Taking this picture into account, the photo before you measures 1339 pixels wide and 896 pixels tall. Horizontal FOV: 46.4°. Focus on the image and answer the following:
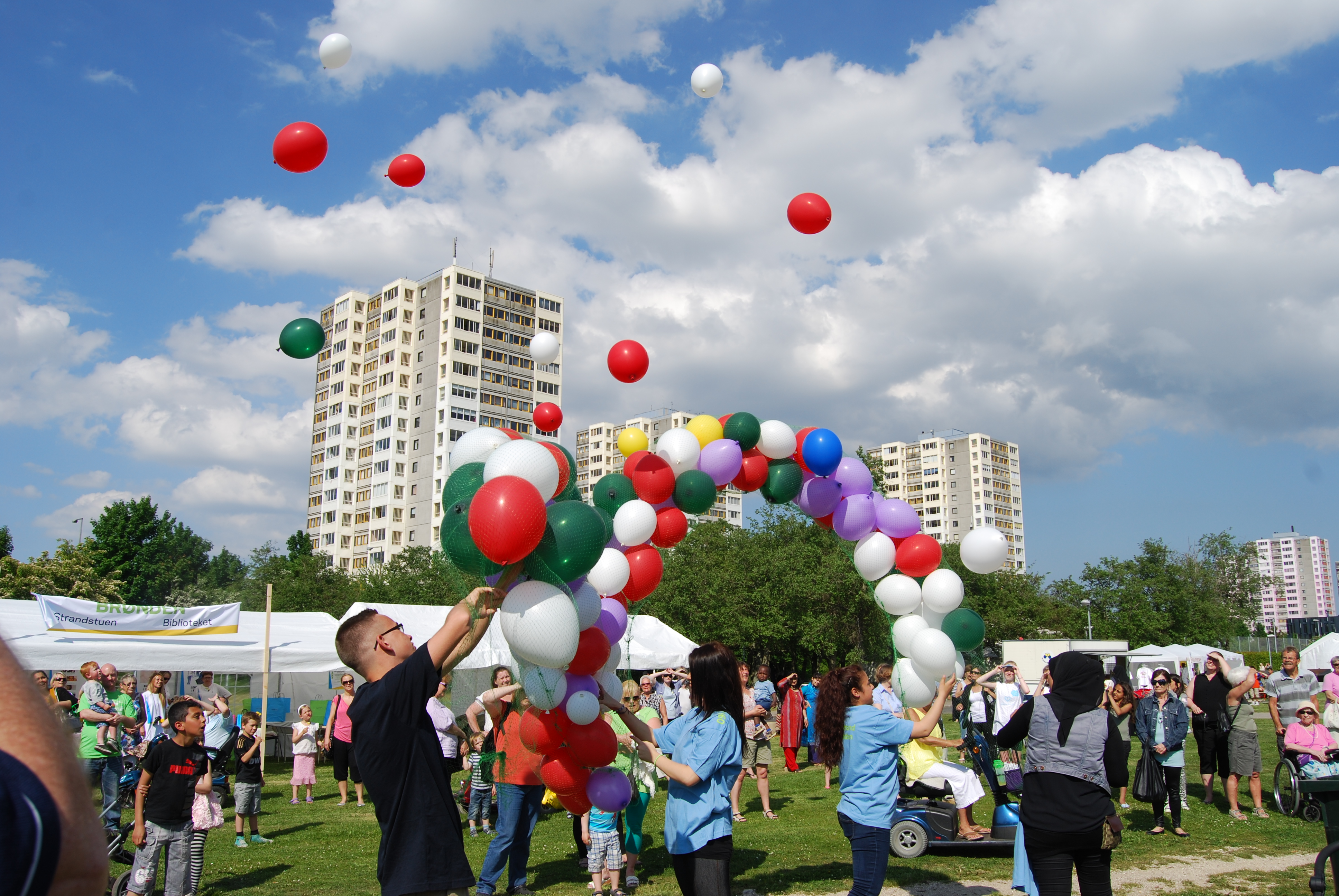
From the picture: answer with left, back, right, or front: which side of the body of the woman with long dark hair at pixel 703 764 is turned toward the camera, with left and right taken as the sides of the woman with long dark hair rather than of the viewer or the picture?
left

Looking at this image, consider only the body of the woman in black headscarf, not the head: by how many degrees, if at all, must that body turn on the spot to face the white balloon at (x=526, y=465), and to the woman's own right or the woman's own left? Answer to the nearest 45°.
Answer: approximately 90° to the woman's own left

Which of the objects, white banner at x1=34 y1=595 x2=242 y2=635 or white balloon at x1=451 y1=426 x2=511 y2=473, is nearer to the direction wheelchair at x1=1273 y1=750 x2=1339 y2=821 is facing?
the white balloon

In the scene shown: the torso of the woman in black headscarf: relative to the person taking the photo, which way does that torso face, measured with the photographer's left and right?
facing away from the viewer

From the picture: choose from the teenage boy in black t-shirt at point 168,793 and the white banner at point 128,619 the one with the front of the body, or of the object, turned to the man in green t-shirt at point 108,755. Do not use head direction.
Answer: the white banner

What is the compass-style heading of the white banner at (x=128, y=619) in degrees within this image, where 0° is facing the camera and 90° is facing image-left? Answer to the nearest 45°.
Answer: approximately 0°

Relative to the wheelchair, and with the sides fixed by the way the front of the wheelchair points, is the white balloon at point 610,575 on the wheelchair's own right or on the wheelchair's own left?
on the wheelchair's own right

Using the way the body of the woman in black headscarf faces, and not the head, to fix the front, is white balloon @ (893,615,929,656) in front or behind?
in front
